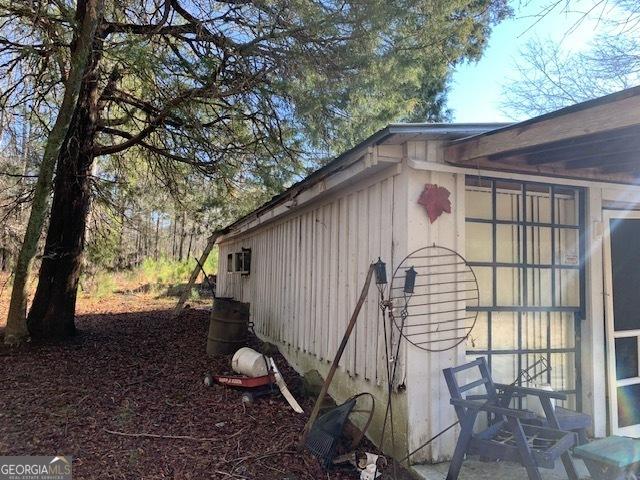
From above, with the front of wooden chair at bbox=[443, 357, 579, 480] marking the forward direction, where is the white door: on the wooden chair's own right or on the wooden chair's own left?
on the wooden chair's own left

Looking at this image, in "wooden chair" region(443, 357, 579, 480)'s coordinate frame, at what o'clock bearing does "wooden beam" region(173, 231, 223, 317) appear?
The wooden beam is roughly at 6 o'clock from the wooden chair.

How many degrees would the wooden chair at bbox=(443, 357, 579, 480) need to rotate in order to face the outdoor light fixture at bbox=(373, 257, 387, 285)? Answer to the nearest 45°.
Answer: approximately 180°

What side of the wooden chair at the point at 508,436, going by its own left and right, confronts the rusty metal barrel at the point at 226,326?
back

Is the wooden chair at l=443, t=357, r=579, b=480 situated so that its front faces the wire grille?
no

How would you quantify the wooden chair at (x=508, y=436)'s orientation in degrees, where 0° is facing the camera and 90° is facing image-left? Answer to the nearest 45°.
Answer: approximately 315°
